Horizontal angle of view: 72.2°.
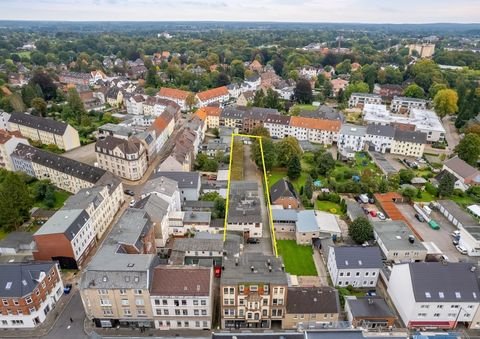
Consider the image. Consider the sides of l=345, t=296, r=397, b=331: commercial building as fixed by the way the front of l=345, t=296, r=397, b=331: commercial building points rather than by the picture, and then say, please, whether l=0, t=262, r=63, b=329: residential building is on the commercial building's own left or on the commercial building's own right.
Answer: on the commercial building's own right

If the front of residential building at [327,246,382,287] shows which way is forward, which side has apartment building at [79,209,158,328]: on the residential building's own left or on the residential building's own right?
on the residential building's own right

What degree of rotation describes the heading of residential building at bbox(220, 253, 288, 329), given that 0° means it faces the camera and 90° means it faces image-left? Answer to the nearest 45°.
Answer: approximately 0°

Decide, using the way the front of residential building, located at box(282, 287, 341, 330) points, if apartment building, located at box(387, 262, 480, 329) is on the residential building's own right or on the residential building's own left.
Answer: on the residential building's own left

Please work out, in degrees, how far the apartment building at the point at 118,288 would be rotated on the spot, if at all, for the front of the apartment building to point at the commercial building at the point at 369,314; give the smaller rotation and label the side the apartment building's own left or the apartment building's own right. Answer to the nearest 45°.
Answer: approximately 45° to the apartment building's own left

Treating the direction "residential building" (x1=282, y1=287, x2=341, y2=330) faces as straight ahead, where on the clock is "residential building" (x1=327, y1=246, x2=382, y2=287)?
"residential building" (x1=327, y1=246, x2=382, y2=287) is roughly at 7 o'clock from "residential building" (x1=282, y1=287, x2=341, y2=330).

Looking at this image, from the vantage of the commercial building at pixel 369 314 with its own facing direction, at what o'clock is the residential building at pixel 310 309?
the residential building at pixel 310 309 is roughly at 2 o'clock from the commercial building at pixel 369 314.

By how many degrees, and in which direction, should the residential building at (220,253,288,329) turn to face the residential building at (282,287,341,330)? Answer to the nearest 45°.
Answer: approximately 90° to its left

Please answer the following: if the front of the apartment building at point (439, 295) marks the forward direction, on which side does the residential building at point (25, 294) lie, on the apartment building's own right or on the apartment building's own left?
on the apartment building's own right

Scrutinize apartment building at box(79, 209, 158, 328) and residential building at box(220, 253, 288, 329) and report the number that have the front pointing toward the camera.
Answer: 2

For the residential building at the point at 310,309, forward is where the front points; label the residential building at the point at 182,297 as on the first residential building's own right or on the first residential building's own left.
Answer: on the first residential building's own right

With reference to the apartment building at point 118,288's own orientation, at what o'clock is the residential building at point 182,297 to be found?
The residential building is roughly at 10 o'clock from the apartment building.

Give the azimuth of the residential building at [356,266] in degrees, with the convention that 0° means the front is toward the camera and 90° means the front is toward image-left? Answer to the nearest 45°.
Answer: approximately 0°

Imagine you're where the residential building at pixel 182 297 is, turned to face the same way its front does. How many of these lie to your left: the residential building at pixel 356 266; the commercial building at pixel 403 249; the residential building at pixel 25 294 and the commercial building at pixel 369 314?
3

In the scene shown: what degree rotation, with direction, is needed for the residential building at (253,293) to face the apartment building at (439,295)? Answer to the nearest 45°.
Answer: approximately 90° to its left
